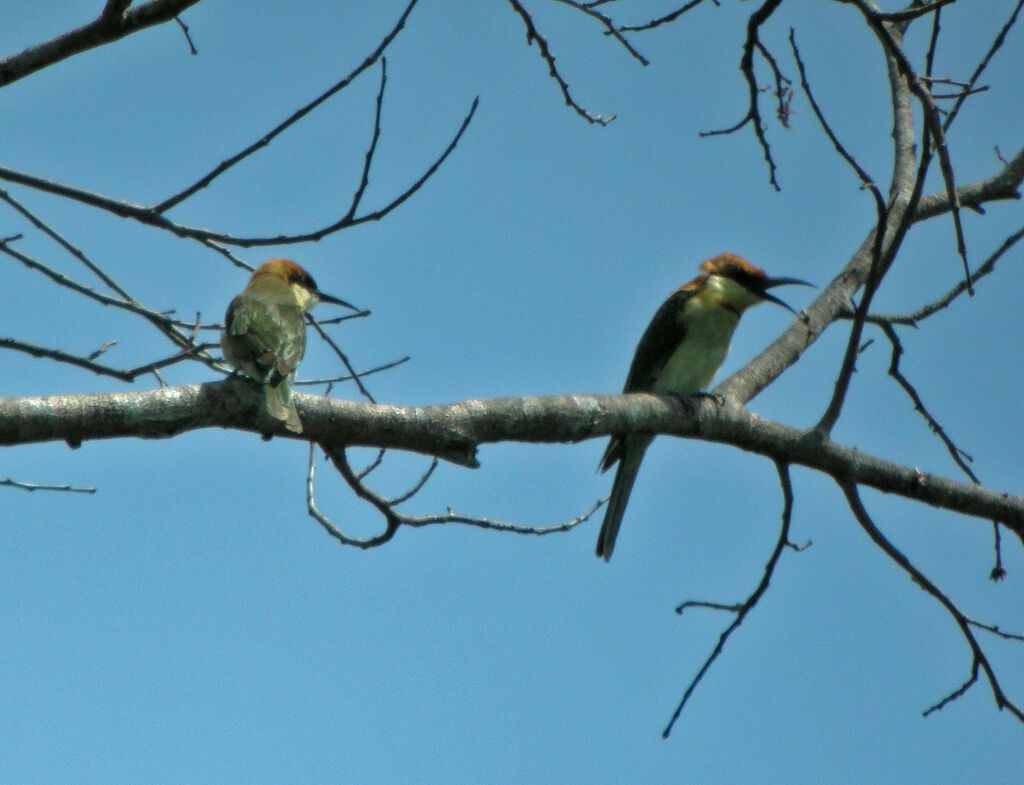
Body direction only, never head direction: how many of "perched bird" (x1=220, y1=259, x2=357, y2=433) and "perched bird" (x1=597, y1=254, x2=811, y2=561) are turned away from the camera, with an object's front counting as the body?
1

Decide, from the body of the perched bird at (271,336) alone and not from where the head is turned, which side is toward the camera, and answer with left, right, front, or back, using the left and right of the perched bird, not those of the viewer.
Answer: back

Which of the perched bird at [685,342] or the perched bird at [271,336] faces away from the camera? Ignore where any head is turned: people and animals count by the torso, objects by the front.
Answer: the perched bird at [271,336]

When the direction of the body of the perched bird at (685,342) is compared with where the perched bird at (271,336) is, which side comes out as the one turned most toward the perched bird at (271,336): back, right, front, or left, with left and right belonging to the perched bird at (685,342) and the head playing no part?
right
